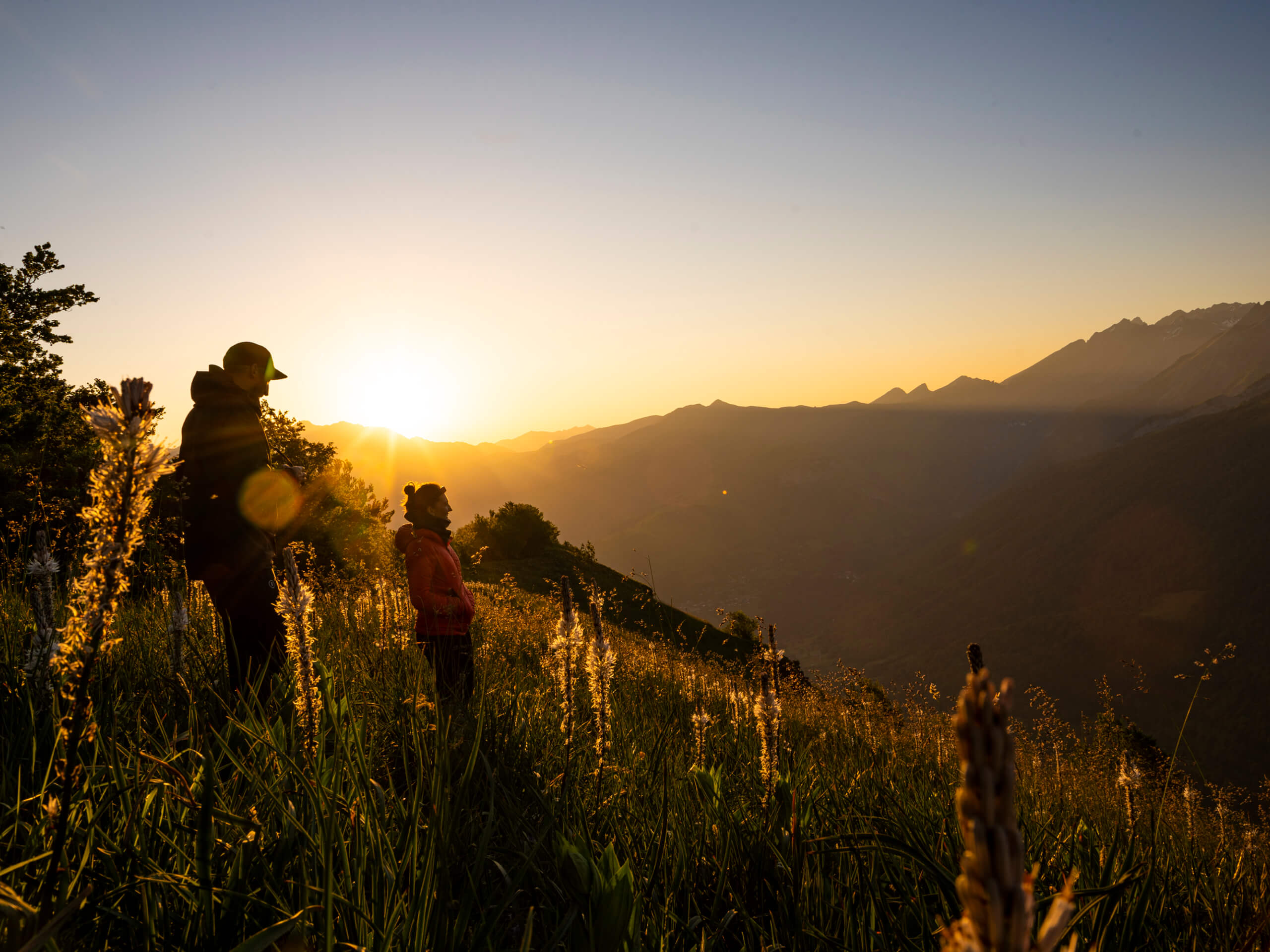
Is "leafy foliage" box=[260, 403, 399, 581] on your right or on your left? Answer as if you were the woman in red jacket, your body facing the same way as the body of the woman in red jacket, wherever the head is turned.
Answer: on your left

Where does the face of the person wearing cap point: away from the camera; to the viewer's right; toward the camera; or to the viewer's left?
to the viewer's right

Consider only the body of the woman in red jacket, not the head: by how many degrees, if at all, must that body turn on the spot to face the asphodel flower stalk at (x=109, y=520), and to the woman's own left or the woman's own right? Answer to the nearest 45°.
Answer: approximately 90° to the woman's own right

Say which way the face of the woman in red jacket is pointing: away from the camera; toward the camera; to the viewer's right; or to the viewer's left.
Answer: to the viewer's right

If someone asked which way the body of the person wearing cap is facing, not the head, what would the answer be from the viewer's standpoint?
to the viewer's right

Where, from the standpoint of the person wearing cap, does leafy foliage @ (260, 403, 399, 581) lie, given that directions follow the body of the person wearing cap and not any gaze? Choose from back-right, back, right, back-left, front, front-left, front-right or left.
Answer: left

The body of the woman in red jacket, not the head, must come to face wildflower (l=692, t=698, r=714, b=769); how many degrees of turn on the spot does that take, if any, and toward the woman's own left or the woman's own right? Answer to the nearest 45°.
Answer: approximately 90° to the woman's own right

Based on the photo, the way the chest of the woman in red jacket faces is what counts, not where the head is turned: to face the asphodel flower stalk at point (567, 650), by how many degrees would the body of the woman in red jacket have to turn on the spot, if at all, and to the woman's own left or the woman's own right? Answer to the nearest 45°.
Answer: approximately 90° to the woman's own right

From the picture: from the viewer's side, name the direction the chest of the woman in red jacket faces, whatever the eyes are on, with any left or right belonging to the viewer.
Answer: facing to the right of the viewer

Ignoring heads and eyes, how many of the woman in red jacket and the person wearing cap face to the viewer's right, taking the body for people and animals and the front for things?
2
